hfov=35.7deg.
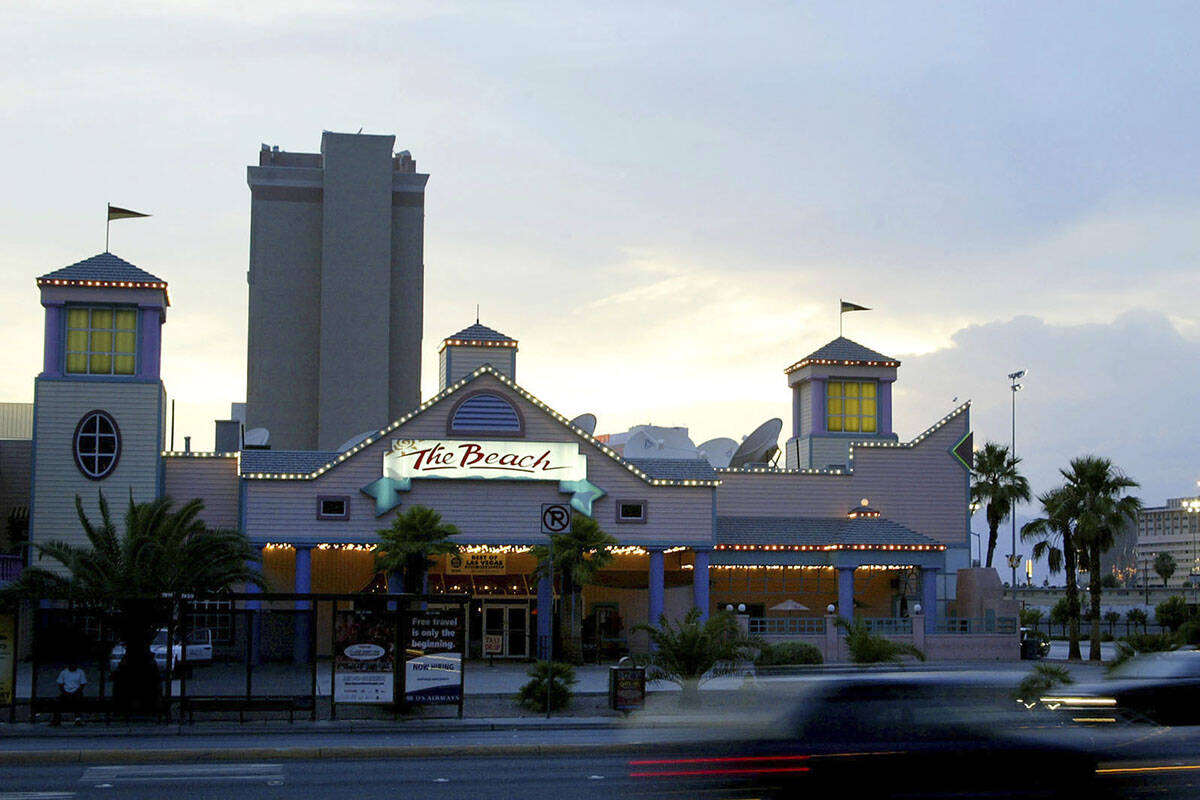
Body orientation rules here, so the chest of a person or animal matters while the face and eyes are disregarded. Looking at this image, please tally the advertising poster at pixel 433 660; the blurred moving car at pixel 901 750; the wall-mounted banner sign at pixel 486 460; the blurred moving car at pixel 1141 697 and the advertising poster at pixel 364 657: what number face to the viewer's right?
1

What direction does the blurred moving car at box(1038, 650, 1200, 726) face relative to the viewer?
to the viewer's left

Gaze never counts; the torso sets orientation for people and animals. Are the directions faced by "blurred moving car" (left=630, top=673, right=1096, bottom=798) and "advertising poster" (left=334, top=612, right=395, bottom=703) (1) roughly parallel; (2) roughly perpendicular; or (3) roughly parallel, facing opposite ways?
roughly perpendicular

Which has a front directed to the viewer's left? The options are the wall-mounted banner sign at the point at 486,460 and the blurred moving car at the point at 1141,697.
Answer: the blurred moving car

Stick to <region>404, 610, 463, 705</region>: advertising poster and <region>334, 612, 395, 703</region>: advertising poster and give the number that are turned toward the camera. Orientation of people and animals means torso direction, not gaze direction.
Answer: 2

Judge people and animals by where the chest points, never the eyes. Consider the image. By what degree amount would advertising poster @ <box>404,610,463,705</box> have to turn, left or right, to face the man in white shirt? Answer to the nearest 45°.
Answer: approximately 90° to its right

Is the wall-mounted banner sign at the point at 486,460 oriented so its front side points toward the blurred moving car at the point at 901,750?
yes

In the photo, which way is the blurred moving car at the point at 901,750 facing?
to the viewer's right

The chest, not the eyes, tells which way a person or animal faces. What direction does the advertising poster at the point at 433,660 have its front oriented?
toward the camera

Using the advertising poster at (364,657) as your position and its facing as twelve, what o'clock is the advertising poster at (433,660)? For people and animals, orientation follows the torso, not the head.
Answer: the advertising poster at (433,660) is roughly at 9 o'clock from the advertising poster at (364,657).

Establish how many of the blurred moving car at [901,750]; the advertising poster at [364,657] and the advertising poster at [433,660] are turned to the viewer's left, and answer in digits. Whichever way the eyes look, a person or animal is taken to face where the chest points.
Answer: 0

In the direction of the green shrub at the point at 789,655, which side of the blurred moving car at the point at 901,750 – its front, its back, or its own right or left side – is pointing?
left

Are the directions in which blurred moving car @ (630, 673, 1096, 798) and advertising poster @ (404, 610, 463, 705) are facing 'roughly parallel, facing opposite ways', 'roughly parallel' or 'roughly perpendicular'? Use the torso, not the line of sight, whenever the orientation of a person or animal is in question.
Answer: roughly perpendicular

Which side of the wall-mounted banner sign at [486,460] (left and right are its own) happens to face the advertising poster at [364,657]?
front

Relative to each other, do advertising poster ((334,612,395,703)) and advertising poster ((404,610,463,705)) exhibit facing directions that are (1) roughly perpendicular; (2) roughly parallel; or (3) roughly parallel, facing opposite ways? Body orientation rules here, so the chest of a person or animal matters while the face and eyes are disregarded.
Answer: roughly parallel

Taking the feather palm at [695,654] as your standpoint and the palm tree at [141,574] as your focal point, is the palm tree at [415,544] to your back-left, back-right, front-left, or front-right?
front-right

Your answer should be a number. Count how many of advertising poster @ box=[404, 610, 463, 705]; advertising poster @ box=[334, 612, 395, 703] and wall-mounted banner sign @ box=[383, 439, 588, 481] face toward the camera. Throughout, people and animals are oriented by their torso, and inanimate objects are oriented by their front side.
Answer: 3
